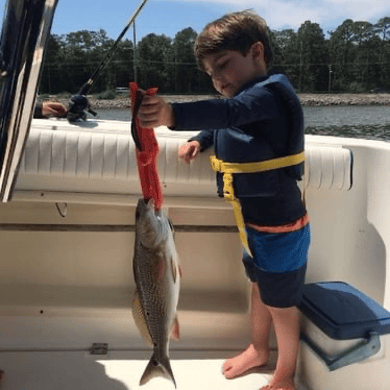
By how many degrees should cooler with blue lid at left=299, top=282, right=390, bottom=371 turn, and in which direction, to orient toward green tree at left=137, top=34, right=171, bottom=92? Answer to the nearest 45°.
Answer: approximately 90° to its right

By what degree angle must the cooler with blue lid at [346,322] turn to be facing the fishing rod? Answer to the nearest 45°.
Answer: approximately 45° to its right

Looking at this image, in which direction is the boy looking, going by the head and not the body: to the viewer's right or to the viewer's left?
to the viewer's left

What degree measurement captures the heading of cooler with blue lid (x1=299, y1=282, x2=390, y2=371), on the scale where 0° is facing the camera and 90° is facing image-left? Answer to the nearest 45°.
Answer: approximately 45°

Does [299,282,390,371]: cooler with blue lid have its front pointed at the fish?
yes
